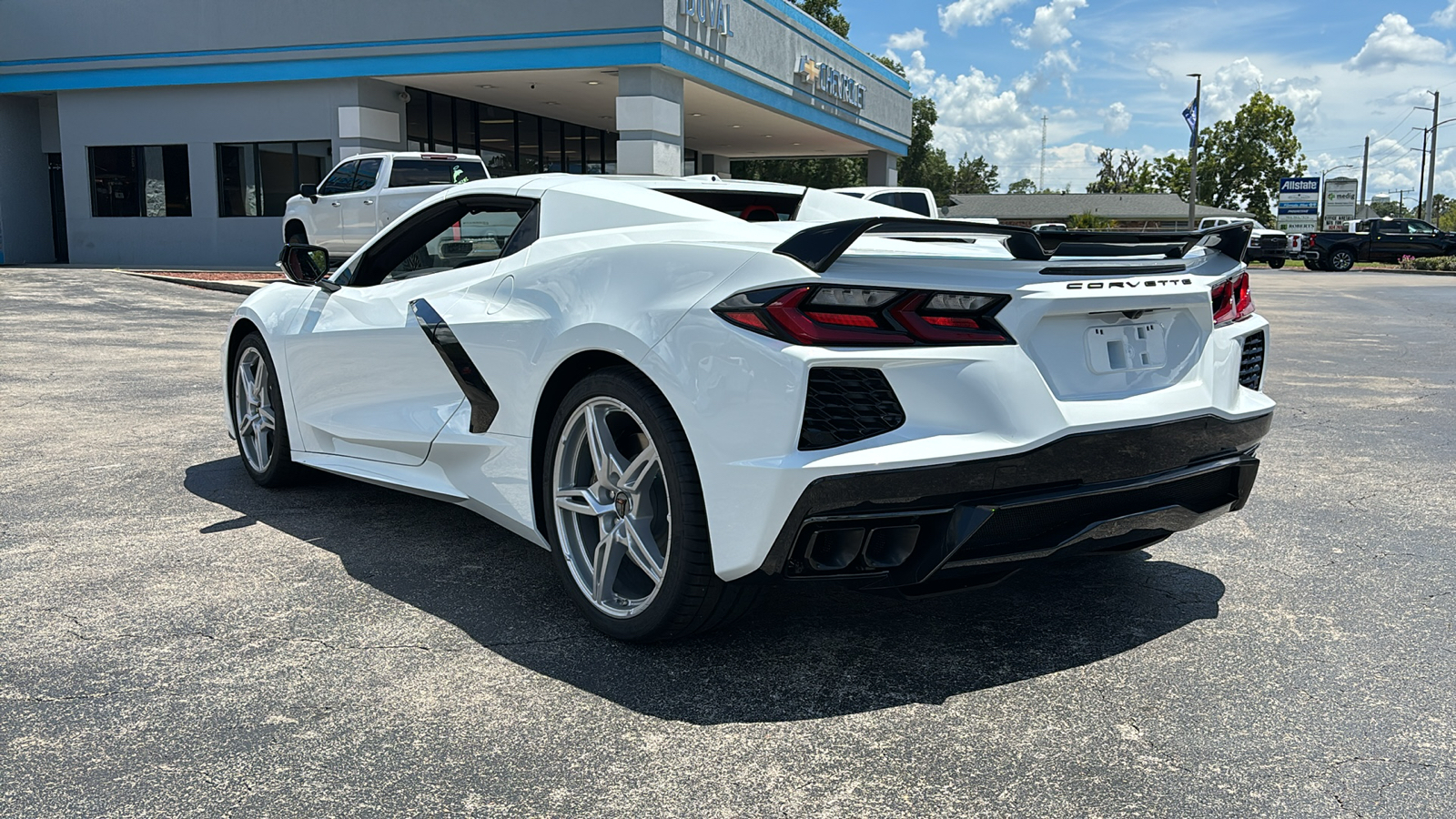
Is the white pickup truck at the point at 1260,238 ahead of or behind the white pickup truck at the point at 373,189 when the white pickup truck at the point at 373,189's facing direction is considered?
behind

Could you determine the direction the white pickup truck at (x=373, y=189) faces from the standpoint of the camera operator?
facing away from the viewer and to the left of the viewer

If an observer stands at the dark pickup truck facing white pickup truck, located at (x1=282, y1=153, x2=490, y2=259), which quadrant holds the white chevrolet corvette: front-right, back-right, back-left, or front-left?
front-left

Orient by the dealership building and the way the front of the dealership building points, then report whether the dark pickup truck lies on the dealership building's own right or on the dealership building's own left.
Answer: on the dealership building's own left

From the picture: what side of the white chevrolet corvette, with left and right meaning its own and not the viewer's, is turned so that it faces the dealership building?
front

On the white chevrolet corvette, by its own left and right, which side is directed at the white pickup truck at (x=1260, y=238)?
right

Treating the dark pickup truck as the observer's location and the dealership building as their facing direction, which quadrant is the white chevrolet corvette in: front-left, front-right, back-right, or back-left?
front-left

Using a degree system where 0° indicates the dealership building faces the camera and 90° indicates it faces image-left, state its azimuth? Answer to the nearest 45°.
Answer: approximately 315°

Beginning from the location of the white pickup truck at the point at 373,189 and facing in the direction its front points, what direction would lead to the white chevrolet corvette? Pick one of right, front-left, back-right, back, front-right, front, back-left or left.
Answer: back-left

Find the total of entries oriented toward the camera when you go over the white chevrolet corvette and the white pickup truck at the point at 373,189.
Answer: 0

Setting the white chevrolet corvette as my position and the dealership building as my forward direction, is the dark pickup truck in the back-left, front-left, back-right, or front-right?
front-right

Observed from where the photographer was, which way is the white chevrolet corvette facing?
facing away from the viewer and to the left of the viewer
